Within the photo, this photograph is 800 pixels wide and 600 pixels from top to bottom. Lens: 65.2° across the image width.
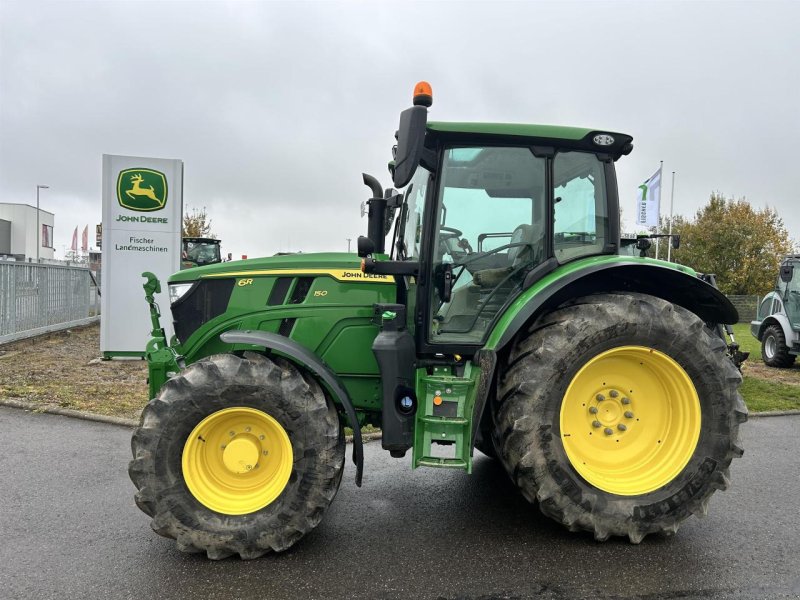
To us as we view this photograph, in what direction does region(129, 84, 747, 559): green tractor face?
facing to the left of the viewer

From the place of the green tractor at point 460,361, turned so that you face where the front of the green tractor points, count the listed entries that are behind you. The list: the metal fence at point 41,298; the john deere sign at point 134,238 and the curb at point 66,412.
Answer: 0

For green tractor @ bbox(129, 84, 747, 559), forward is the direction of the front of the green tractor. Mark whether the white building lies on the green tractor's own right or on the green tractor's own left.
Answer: on the green tractor's own right

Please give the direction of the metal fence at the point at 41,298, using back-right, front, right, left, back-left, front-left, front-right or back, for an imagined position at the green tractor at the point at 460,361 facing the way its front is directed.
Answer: front-right

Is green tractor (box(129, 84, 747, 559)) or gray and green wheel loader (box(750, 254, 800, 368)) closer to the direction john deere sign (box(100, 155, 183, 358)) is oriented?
the green tractor

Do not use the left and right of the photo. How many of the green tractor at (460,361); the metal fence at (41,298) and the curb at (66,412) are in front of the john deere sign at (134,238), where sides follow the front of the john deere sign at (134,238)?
2

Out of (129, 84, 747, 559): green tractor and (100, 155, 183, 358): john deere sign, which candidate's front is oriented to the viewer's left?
the green tractor

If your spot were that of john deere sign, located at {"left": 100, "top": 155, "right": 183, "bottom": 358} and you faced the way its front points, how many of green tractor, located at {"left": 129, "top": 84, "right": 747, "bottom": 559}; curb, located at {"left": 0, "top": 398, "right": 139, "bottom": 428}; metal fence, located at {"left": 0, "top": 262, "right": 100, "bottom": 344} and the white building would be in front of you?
2

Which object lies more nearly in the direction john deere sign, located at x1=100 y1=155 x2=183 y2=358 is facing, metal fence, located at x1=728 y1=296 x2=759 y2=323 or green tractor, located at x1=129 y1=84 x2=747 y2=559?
the green tractor

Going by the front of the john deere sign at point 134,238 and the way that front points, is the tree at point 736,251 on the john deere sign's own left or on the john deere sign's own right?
on the john deere sign's own left

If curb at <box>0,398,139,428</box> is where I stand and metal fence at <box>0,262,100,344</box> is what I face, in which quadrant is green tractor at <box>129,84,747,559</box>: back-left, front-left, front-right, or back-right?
back-right

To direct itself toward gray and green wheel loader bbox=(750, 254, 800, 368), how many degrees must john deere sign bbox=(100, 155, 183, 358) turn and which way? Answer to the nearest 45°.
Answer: approximately 90° to its left

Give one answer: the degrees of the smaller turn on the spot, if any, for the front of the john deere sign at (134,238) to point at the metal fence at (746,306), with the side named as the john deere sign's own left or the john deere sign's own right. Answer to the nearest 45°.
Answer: approximately 90° to the john deere sign's own left

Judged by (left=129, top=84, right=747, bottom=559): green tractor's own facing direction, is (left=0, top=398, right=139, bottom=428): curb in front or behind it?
in front

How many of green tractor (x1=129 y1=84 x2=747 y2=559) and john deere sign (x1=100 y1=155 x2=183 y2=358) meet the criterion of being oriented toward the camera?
1

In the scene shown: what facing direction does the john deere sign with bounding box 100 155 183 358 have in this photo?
toward the camera

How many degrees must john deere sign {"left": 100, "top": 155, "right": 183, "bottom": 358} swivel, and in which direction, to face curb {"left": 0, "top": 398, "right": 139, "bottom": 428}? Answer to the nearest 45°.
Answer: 0° — it already faces it
